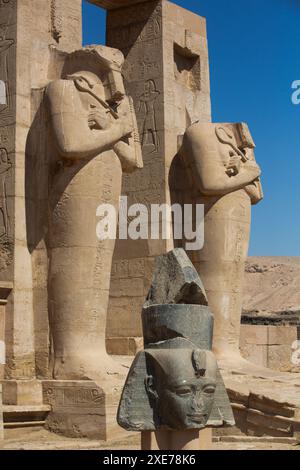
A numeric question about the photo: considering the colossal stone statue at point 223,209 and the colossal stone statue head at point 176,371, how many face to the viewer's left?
0

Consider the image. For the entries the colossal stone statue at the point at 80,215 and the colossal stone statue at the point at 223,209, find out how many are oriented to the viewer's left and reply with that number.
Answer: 0

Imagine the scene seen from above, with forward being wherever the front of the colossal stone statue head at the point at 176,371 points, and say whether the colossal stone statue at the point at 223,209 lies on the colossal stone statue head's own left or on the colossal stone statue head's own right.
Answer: on the colossal stone statue head's own left

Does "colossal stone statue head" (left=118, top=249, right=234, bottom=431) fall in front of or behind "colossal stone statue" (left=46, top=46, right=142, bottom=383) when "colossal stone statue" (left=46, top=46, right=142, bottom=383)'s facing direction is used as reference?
in front

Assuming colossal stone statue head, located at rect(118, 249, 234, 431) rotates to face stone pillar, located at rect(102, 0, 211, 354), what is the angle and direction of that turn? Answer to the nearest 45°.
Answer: approximately 135° to its left

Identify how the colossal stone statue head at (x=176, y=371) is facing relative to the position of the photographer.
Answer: facing the viewer and to the right of the viewer

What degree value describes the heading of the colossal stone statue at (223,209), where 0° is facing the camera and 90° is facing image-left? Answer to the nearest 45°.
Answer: approximately 315°

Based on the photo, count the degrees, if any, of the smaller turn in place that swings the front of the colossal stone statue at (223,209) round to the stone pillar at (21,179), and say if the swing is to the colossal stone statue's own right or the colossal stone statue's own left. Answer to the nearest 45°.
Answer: approximately 90° to the colossal stone statue's own right

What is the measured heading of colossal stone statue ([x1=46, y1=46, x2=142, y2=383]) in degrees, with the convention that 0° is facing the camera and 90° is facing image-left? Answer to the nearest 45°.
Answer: approximately 315°
